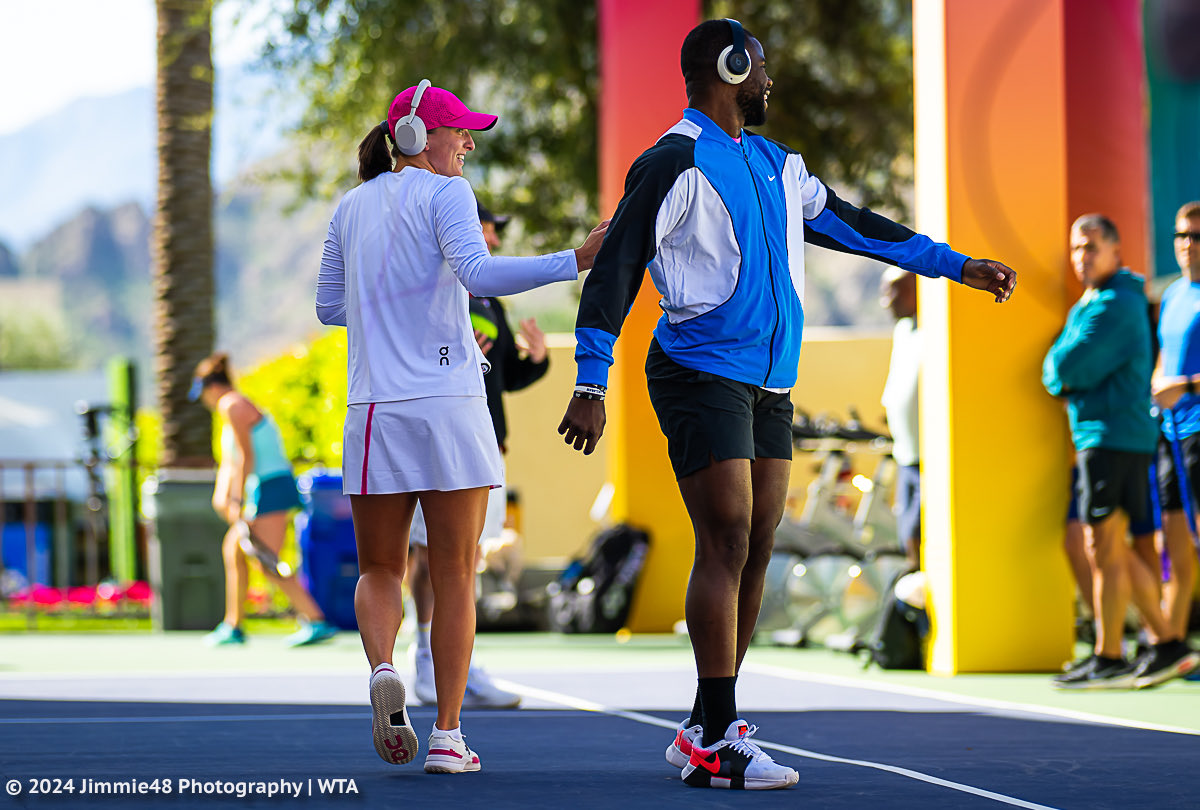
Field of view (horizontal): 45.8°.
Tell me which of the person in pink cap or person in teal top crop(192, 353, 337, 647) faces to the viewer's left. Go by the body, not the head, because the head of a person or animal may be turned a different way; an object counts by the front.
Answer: the person in teal top

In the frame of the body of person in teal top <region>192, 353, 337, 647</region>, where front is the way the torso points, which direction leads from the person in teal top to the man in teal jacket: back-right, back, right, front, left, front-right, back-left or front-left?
back-left

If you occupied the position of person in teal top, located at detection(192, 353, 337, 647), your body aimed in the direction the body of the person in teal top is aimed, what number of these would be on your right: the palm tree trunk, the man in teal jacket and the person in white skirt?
1

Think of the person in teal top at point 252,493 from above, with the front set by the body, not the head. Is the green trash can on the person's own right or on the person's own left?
on the person's own right

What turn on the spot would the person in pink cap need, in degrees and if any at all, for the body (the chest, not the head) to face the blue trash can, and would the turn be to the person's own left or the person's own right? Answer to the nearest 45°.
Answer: approximately 45° to the person's own left

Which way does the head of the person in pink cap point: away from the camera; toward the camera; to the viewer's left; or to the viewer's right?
to the viewer's right

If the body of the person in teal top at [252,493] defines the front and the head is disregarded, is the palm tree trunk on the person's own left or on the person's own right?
on the person's own right

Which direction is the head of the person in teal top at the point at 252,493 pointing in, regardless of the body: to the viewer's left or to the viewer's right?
to the viewer's left

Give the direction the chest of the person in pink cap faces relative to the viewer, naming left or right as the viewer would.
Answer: facing away from the viewer and to the right of the viewer

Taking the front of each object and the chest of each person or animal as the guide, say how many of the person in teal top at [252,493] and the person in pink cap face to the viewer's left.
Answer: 1

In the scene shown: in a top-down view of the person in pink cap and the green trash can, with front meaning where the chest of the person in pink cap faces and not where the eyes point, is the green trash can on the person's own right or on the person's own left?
on the person's own left

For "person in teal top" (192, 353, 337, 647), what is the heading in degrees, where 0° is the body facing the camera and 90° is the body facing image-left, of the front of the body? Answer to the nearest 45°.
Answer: approximately 90°
